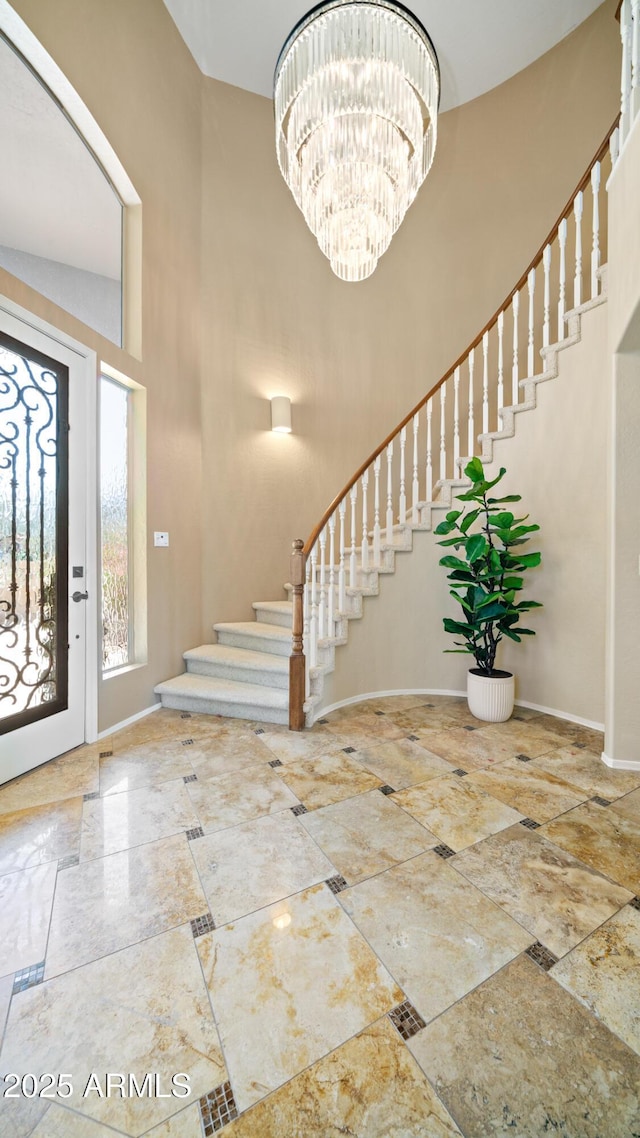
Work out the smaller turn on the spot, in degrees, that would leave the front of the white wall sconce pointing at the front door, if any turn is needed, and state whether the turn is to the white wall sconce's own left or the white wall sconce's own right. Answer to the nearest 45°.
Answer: approximately 45° to the white wall sconce's own right

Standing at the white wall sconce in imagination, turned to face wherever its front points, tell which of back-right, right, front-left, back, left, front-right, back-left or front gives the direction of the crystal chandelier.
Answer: front

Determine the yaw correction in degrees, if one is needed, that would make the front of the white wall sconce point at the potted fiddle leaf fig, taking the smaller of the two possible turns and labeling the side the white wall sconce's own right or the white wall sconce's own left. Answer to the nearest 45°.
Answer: approximately 45° to the white wall sconce's own left

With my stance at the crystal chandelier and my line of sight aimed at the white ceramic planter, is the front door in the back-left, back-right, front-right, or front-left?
back-left

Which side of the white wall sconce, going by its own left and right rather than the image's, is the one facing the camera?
front
